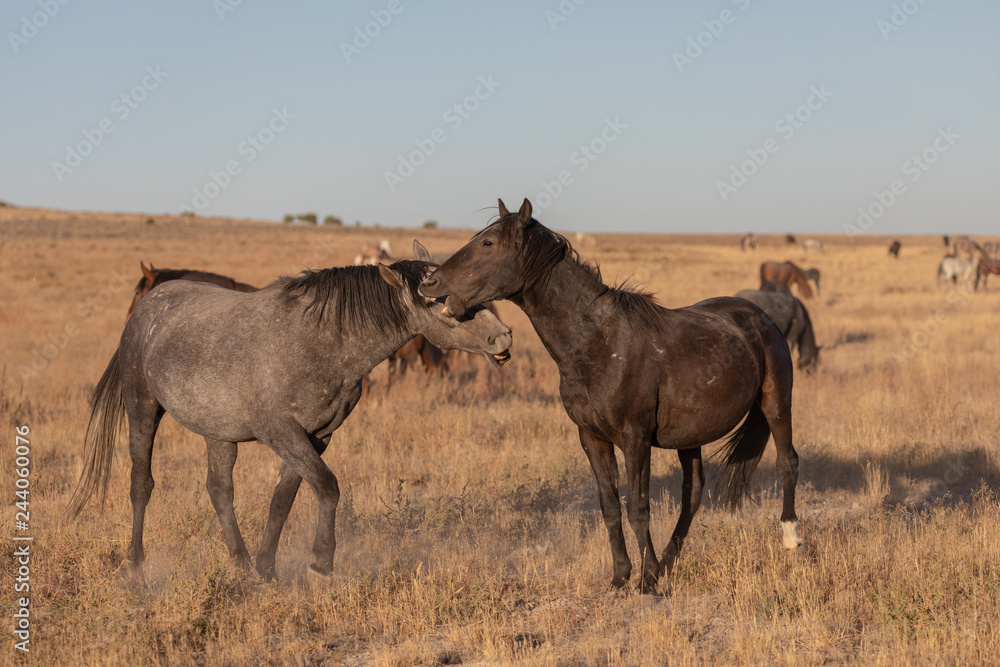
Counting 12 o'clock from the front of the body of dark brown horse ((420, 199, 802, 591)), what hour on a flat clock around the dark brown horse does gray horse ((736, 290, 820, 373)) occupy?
The gray horse is roughly at 5 o'clock from the dark brown horse.

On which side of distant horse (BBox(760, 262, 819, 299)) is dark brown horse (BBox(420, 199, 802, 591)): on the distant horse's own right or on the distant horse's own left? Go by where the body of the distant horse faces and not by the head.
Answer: on the distant horse's own right

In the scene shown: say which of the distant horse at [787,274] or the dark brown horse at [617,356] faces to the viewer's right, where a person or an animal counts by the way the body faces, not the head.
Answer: the distant horse

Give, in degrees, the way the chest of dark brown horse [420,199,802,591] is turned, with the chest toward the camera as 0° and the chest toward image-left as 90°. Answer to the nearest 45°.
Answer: approximately 45°

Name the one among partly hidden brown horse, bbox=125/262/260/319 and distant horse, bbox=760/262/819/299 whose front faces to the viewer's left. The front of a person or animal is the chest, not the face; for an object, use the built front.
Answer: partly hidden brown horse, bbox=125/262/260/319

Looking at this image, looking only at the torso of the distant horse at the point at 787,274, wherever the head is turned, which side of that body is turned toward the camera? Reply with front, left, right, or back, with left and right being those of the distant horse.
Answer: right

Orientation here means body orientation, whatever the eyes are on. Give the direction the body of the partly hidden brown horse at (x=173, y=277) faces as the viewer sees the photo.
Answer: to the viewer's left

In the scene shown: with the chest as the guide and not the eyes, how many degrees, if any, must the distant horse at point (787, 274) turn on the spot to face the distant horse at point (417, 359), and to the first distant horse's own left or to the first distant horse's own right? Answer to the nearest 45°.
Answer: approximately 90° to the first distant horse's own right

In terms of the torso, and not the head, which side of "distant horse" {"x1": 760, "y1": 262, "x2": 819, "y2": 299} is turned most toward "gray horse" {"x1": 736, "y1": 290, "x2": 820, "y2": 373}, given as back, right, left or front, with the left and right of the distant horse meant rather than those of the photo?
right
